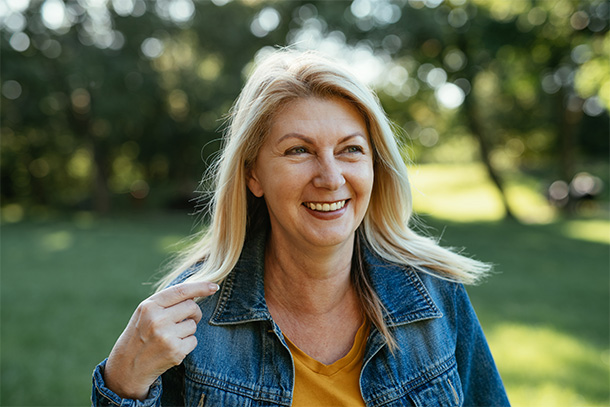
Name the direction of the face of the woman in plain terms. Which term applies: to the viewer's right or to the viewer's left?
to the viewer's right

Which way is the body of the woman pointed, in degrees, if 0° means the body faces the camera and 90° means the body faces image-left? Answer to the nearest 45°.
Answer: approximately 0°
